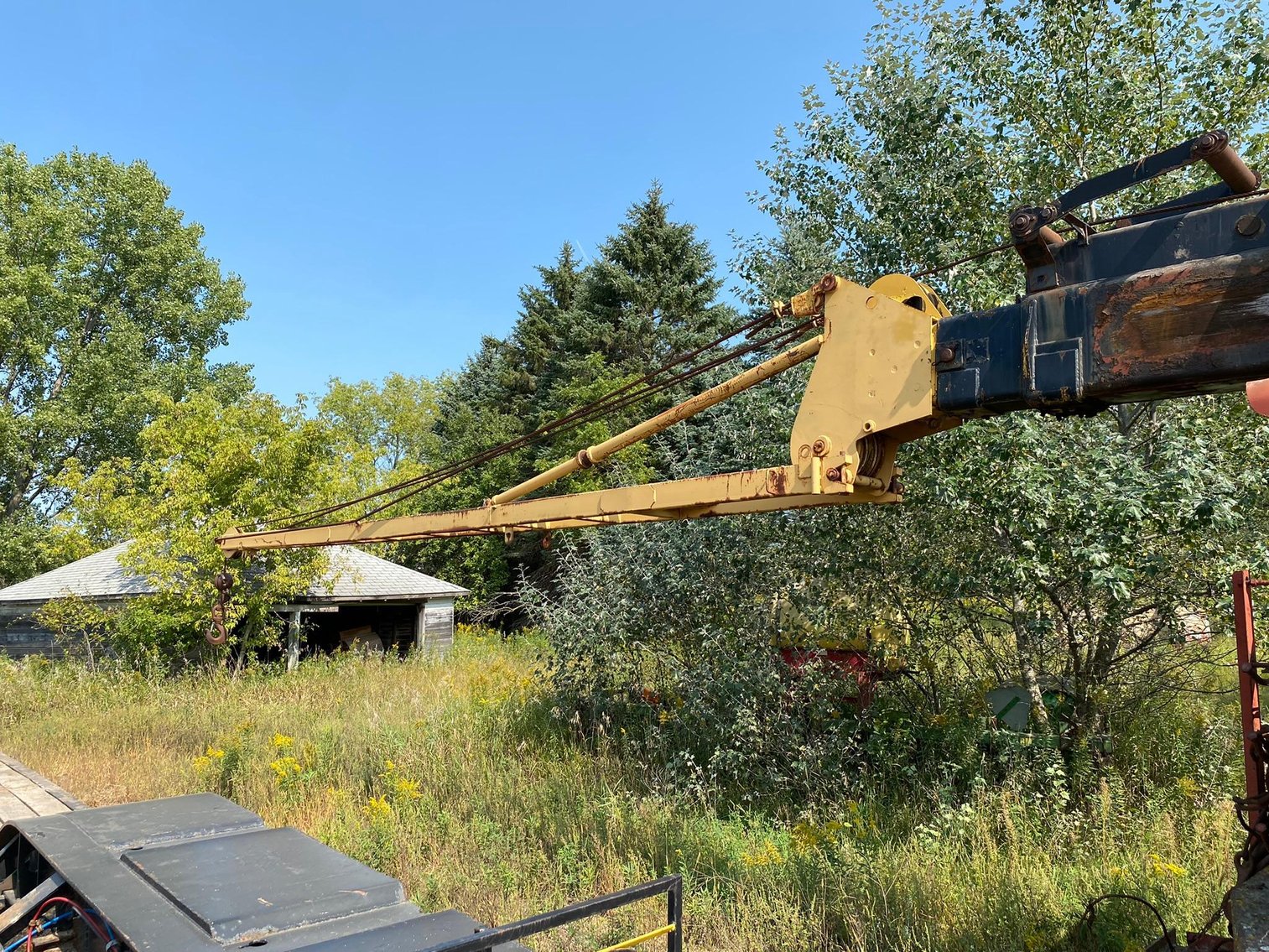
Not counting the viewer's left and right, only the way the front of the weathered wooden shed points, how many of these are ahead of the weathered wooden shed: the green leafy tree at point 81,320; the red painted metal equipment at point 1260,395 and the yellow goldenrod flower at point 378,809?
2

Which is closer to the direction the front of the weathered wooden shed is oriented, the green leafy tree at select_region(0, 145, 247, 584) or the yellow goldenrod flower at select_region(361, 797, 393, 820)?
the yellow goldenrod flower

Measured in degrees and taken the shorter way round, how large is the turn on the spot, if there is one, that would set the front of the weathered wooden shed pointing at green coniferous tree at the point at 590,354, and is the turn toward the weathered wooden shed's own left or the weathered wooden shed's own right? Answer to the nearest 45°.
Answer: approximately 135° to the weathered wooden shed's own left

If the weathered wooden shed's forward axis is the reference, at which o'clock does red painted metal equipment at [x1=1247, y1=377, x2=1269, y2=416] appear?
The red painted metal equipment is roughly at 12 o'clock from the weathered wooden shed.

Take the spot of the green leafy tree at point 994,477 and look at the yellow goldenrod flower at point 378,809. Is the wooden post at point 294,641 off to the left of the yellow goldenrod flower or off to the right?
right

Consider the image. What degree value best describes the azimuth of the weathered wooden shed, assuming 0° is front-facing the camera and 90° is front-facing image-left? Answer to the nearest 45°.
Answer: approximately 0°

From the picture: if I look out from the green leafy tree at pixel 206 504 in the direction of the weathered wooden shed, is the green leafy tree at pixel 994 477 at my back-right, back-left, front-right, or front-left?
back-right

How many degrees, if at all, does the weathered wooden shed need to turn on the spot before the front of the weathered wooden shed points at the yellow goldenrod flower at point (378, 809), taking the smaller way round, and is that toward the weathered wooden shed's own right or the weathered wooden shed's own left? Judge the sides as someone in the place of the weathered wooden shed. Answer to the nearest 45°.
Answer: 0° — it already faces it

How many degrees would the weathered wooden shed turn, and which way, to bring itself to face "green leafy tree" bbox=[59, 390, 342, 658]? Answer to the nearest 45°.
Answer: approximately 45° to its right
